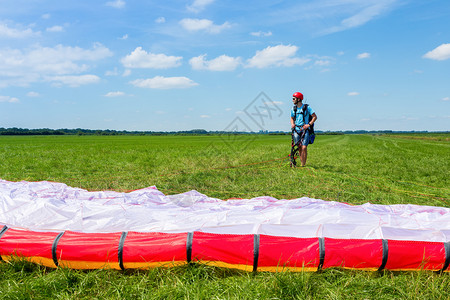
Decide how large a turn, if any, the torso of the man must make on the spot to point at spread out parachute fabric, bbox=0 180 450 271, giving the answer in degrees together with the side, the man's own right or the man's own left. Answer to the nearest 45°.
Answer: approximately 45° to the man's own left

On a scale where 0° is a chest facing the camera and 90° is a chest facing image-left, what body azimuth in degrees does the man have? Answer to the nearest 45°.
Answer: approximately 45°
